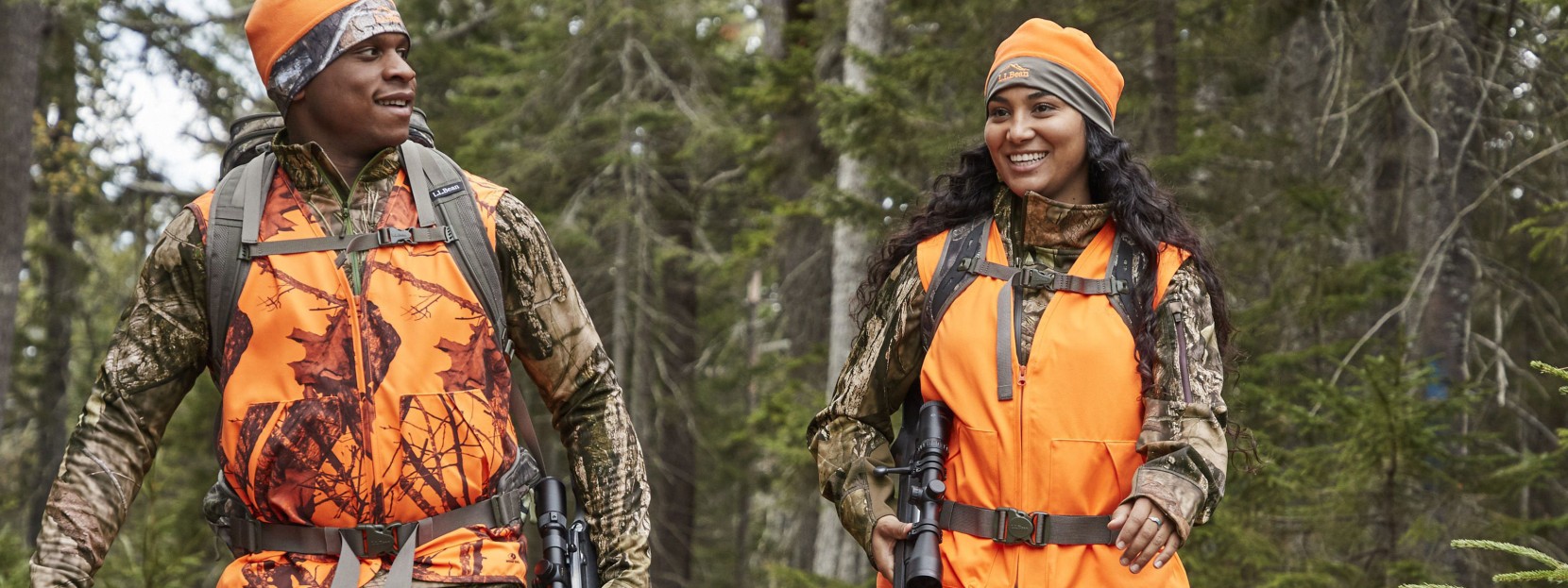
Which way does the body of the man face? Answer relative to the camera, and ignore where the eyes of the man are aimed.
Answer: toward the camera

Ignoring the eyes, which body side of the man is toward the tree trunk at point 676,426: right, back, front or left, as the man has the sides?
back

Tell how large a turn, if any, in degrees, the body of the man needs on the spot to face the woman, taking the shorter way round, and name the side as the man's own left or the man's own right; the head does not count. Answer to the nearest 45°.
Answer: approximately 90° to the man's own left

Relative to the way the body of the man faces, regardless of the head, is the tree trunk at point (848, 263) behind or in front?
behind

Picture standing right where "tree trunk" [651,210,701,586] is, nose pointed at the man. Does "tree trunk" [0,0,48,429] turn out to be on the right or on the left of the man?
right

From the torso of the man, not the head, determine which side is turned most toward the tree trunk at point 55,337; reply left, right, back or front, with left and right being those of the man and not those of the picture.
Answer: back

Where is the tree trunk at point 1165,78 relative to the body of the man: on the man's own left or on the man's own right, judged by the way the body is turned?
on the man's own left

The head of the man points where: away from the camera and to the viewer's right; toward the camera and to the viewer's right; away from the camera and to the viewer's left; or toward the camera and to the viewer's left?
toward the camera and to the viewer's right

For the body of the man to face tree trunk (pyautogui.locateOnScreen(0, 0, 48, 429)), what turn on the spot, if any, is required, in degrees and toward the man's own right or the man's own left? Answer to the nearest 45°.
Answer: approximately 180°
